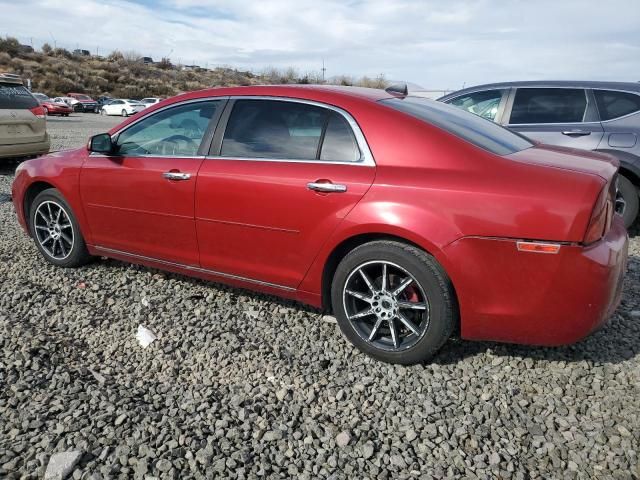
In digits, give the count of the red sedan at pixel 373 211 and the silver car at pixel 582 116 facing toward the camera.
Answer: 0

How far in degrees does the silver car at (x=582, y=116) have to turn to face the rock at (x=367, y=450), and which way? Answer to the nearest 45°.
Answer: approximately 90° to its left

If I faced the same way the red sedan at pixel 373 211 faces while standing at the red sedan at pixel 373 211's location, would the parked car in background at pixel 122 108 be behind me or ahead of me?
ahead

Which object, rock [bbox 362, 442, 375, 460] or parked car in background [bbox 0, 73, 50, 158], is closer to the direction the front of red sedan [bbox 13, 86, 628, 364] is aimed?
the parked car in background

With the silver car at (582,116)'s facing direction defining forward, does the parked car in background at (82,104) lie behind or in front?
in front

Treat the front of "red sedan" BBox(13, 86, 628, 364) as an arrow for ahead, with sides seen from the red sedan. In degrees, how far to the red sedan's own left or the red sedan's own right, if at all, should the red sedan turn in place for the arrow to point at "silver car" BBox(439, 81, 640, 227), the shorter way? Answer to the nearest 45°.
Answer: approximately 90° to the red sedan's own right

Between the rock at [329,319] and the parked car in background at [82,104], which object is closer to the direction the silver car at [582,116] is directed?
the parked car in background

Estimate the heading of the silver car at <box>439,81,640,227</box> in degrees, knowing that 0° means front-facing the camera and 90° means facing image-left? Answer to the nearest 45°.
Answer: approximately 90°

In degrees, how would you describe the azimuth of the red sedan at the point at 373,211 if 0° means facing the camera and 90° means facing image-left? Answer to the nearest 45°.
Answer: approximately 135°

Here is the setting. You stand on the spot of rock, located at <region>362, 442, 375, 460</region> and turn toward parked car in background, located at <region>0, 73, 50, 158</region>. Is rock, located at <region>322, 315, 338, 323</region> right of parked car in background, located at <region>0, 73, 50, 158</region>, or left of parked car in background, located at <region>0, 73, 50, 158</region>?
right

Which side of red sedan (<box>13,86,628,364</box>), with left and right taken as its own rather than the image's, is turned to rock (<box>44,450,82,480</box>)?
left
